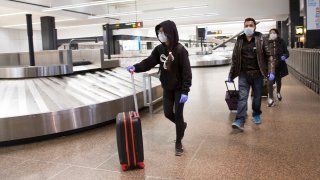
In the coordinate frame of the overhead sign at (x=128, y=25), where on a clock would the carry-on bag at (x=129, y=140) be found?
The carry-on bag is roughly at 12 o'clock from the overhead sign.

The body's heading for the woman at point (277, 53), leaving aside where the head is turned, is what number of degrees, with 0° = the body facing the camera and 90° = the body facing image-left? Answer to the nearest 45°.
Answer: approximately 45°

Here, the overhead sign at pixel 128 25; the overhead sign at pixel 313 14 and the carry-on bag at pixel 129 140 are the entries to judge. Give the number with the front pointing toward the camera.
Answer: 2

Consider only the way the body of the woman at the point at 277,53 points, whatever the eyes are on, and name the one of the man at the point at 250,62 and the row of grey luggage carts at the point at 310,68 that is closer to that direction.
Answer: the man
